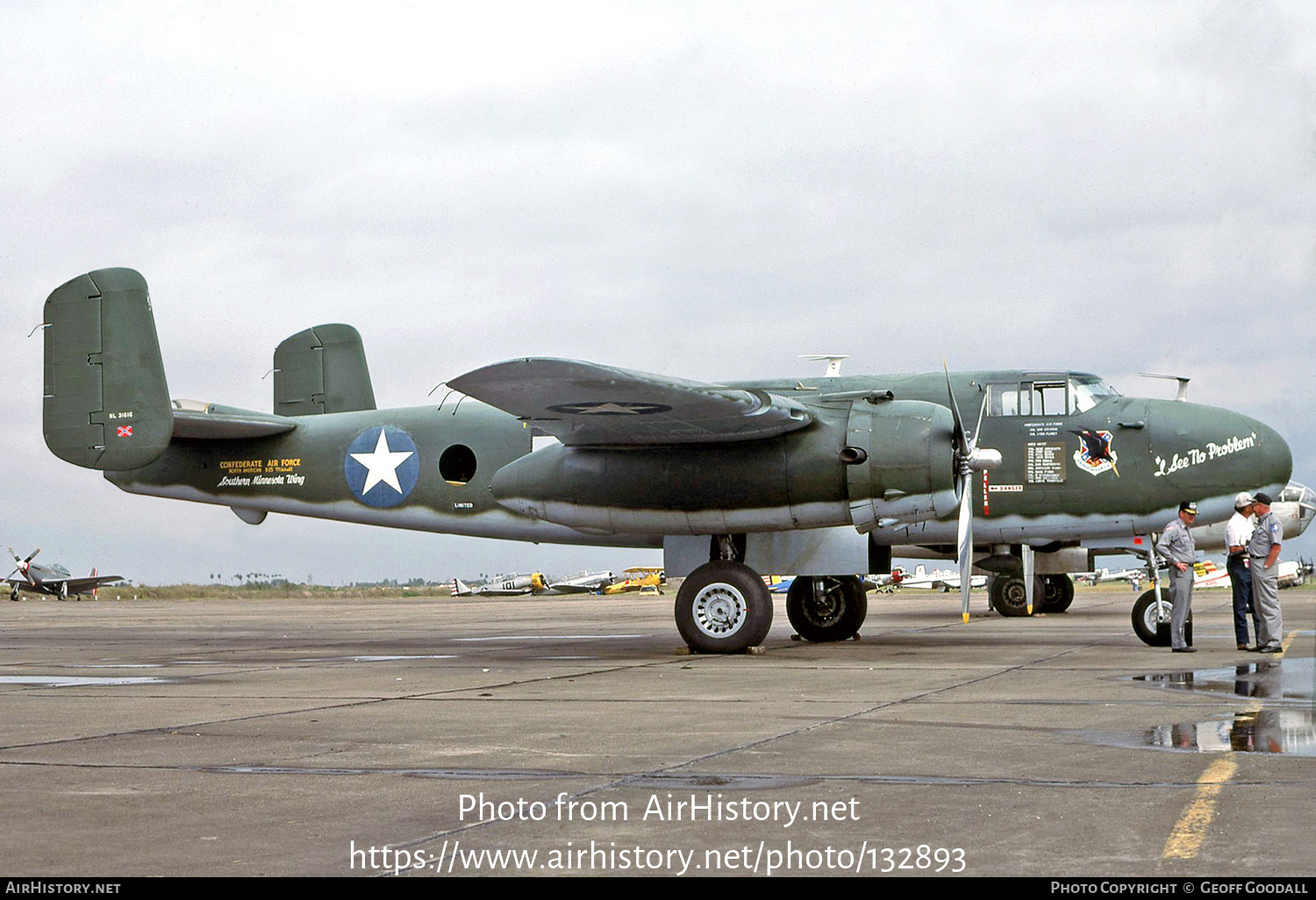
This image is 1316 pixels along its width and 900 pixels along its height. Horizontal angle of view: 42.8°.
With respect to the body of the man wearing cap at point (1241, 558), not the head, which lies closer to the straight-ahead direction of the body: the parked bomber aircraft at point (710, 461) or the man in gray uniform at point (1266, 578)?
the man in gray uniform

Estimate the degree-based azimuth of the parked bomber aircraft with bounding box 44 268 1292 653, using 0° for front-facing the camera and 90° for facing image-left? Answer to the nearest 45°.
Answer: approximately 270°

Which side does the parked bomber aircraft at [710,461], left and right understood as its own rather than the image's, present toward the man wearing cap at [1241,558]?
front

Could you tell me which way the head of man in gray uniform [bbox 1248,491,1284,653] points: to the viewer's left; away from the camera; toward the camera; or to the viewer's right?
to the viewer's left

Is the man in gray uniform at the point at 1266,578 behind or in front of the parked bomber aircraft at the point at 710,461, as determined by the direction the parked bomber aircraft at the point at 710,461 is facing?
in front

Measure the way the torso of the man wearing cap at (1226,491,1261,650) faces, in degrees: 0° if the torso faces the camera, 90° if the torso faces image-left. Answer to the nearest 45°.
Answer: approximately 270°
